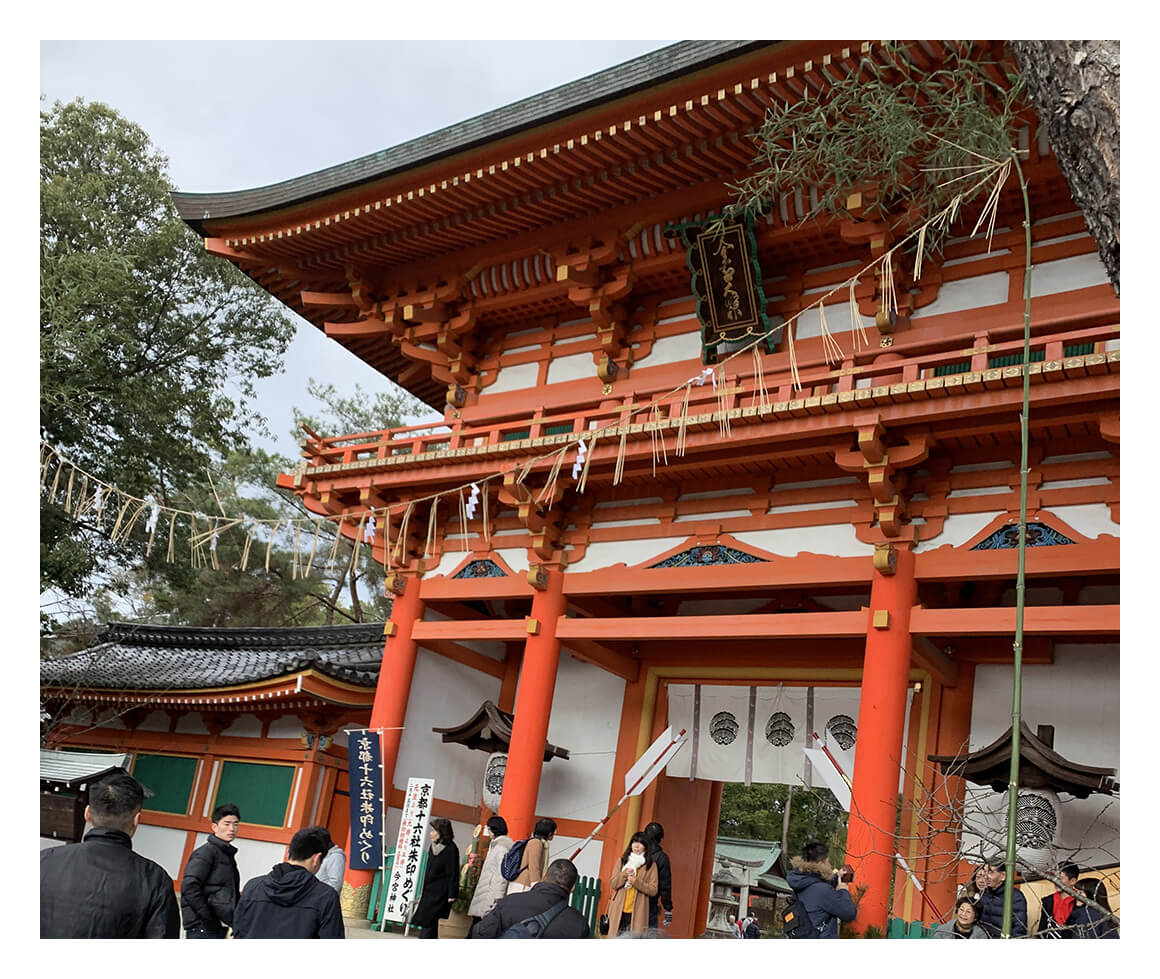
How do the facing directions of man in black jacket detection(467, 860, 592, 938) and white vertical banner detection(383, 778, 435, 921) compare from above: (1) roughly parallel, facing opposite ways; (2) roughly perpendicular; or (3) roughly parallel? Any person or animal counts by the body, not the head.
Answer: roughly parallel, facing opposite ways

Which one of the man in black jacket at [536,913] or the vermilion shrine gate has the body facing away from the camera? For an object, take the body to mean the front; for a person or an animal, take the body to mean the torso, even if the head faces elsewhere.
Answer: the man in black jacket

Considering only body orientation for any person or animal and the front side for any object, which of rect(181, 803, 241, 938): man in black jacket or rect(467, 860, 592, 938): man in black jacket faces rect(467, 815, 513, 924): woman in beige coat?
rect(467, 860, 592, 938): man in black jacket

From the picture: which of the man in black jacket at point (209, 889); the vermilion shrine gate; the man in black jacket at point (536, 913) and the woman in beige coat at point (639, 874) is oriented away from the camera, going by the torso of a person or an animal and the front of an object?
the man in black jacket at point (536, 913)

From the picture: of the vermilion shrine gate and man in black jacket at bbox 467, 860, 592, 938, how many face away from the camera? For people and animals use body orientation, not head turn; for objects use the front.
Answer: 1

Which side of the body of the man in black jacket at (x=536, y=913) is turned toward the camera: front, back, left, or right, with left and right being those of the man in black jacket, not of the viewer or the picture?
back

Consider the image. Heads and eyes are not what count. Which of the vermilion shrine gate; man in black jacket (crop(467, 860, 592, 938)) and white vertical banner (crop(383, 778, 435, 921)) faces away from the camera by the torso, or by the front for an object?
the man in black jacket

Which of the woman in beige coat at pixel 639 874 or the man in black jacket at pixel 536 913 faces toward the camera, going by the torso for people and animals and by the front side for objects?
the woman in beige coat

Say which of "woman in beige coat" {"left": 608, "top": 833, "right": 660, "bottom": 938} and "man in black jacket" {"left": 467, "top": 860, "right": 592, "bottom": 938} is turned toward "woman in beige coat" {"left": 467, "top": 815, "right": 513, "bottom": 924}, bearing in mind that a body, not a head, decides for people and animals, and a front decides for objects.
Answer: the man in black jacket

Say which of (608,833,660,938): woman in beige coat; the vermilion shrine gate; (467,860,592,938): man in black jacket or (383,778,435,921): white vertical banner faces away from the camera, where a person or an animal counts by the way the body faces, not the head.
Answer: the man in black jacket

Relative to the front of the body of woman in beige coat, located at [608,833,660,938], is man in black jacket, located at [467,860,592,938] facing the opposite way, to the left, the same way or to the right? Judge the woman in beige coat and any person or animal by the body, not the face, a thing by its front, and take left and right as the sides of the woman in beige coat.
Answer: the opposite way

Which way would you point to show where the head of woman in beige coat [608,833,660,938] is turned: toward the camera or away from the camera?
toward the camera

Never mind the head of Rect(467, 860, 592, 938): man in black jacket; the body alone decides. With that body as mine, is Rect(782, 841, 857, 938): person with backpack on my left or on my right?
on my right

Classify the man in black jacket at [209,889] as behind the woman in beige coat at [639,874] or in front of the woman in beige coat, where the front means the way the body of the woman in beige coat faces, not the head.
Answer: in front

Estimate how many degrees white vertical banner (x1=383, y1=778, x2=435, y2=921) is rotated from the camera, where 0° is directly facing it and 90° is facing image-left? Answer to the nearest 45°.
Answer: approximately 0°

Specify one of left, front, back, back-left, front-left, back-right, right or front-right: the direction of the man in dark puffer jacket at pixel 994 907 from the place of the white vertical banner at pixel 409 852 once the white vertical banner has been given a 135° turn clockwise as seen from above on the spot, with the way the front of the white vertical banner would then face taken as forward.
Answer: back

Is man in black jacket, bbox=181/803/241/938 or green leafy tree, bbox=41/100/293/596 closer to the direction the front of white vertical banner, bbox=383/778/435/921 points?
the man in black jacket

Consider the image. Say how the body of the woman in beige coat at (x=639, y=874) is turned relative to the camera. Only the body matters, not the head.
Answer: toward the camera

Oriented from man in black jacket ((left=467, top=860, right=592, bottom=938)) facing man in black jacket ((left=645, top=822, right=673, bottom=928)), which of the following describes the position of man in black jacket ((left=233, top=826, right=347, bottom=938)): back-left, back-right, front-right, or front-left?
back-left
